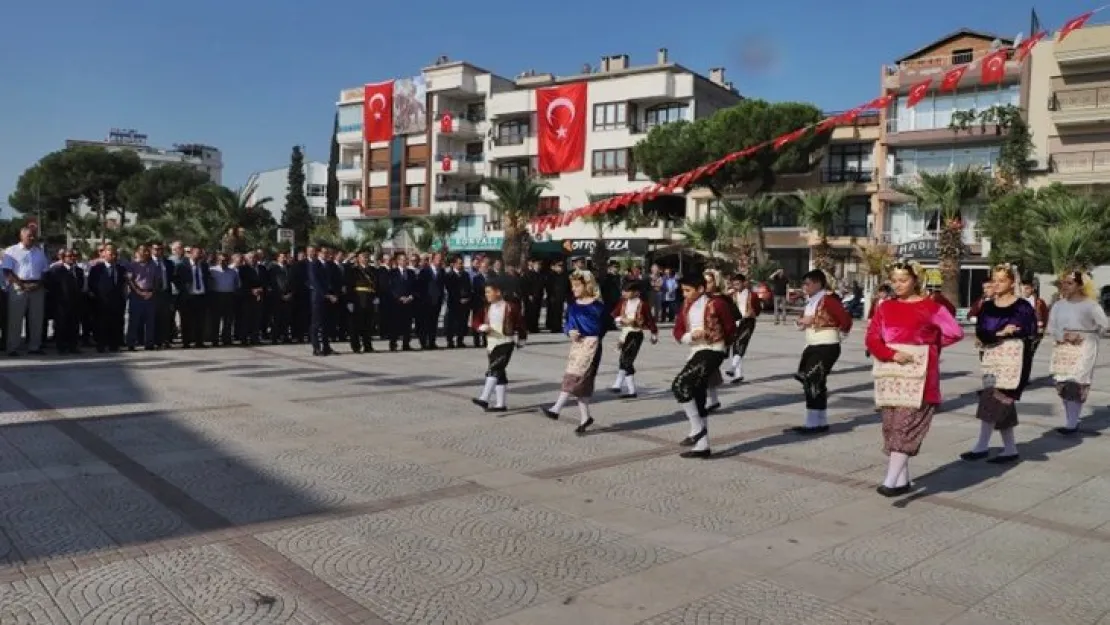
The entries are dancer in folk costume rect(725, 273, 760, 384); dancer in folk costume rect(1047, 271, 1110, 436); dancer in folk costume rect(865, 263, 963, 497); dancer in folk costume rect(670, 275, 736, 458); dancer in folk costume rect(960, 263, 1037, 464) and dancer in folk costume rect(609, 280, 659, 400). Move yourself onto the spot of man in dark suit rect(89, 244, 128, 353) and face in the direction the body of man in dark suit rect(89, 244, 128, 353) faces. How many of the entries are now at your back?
0

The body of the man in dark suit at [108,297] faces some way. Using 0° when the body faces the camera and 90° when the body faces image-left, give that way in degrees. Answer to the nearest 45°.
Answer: approximately 0°

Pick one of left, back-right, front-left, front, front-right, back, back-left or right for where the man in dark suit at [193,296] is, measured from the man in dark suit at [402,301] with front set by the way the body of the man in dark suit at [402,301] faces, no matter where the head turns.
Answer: right

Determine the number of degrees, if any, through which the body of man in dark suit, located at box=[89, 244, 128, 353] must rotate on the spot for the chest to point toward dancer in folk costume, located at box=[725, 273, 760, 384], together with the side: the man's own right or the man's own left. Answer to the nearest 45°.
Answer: approximately 45° to the man's own left

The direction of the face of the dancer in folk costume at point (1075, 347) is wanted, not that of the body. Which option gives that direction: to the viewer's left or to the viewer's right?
to the viewer's left

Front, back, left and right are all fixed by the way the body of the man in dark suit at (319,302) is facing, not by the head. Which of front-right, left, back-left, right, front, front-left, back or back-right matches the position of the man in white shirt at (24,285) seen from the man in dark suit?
back-right

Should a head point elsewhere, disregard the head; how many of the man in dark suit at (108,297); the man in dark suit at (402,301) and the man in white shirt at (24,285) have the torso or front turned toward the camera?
3

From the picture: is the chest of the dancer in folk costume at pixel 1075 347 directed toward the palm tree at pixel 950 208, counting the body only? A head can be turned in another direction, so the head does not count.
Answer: no

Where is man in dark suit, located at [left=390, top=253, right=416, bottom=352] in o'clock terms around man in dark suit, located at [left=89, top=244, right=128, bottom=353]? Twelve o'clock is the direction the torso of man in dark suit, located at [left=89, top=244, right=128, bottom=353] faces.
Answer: man in dark suit, located at [left=390, top=253, right=416, bottom=352] is roughly at 9 o'clock from man in dark suit, located at [left=89, top=244, right=128, bottom=353].

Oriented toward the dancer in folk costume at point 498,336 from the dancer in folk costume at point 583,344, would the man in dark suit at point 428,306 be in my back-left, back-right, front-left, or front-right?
front-right

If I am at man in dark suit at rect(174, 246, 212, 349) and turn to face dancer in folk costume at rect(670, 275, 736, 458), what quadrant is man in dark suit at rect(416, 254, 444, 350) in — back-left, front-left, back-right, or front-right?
front-left

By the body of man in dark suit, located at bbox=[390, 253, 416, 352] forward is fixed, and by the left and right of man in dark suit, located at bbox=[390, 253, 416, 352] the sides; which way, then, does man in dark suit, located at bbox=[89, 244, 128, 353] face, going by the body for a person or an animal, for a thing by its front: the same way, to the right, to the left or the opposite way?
the same way

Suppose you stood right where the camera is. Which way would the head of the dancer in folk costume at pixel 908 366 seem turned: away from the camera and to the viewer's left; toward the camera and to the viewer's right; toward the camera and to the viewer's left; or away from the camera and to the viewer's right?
toward the camera and to the viewer's left

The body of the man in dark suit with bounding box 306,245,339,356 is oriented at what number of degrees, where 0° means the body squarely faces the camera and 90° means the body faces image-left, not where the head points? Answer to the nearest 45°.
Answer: approximately 315°

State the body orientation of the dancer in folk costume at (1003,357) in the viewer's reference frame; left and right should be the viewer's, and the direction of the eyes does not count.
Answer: facing the viewer and to the left of the viewer

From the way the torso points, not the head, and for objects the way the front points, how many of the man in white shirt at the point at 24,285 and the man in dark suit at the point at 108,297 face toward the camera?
2

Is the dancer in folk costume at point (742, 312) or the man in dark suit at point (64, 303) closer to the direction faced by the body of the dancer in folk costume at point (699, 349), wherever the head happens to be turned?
the man in dark suit

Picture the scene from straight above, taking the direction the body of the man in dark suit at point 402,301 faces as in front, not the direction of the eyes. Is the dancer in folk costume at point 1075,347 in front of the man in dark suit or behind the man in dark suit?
in front
